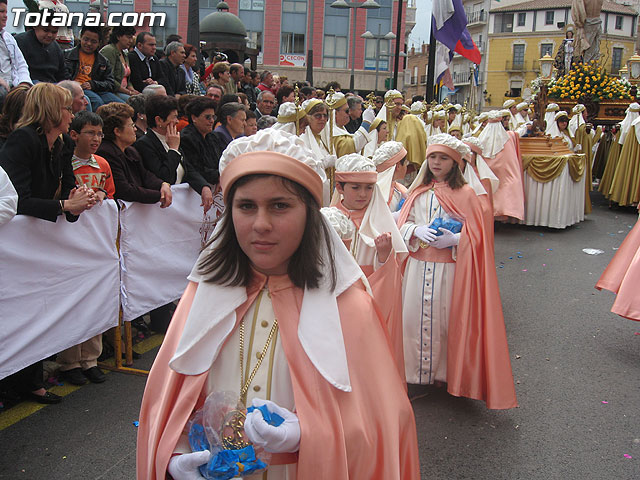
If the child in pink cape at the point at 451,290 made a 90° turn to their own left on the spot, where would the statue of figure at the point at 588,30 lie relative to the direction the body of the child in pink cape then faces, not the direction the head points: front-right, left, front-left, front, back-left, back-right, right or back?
back-left

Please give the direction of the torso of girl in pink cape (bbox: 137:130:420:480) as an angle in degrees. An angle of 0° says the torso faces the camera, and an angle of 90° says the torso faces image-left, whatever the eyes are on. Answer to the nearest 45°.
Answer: approximately 0°

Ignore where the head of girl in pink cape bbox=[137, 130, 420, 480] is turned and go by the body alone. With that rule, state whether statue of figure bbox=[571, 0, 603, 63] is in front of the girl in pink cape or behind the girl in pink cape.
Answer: behind

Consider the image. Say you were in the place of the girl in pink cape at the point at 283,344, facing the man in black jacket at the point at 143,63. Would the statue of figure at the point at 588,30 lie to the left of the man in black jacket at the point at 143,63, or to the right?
right

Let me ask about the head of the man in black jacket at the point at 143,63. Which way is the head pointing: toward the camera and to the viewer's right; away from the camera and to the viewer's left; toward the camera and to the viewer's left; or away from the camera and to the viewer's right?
toward the camera and to the viewer's right

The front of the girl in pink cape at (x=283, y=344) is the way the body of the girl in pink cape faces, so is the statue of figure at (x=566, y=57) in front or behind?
behind

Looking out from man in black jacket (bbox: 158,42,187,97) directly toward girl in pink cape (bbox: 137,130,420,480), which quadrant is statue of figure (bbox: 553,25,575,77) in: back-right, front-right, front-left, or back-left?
back-left
